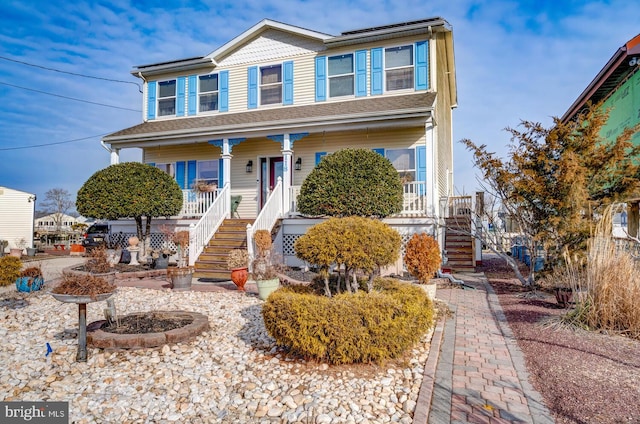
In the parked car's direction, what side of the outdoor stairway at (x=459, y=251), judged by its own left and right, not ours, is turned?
right

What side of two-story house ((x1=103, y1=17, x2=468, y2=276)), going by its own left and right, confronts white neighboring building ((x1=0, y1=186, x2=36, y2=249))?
right

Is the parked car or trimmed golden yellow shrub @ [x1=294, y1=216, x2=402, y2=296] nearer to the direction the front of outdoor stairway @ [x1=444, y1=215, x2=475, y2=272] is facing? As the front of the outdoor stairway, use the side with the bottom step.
the trimmed golden yellow shrub

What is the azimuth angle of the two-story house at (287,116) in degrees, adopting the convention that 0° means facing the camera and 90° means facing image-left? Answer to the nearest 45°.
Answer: approximately 45°

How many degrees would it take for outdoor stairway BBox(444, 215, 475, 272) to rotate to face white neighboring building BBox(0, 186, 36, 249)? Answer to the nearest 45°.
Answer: approximately 90° to its right

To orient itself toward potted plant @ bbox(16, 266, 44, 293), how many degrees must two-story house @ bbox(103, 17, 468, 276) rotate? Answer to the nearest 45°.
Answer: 0° — it already faces it

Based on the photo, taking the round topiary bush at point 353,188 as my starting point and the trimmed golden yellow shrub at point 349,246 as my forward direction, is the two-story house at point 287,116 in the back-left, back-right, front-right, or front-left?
back-right
